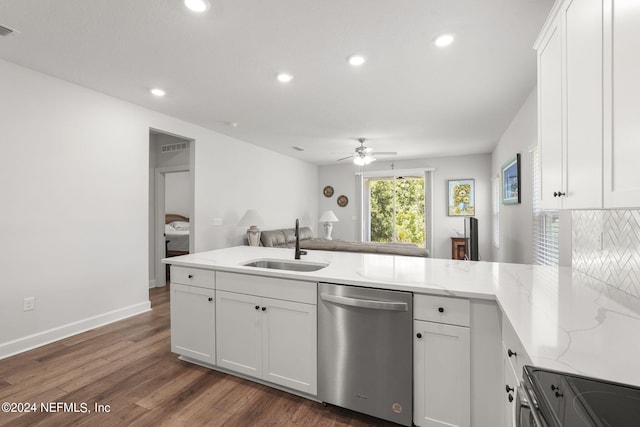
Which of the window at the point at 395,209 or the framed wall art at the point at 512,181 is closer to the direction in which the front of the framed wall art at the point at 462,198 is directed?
the framed wall art

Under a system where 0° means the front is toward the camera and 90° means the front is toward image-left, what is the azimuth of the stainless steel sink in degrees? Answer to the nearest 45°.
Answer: approximately 0°

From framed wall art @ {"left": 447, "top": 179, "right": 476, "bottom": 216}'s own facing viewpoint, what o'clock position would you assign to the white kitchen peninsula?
The white kitchen peninsula is roughly at 12 o'clock from the framed wall art.

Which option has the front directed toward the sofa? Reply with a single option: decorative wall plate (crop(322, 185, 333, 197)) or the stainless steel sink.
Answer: the decorative wall plate

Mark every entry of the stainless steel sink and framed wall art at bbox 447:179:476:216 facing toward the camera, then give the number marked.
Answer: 2

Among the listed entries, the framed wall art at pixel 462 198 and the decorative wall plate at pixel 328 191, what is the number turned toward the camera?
2

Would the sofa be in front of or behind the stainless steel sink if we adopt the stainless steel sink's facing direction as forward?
behind

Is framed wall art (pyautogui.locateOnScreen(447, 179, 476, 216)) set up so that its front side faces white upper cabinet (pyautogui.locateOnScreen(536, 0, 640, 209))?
yes

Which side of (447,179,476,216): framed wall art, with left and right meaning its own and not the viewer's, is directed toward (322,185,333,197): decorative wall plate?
right

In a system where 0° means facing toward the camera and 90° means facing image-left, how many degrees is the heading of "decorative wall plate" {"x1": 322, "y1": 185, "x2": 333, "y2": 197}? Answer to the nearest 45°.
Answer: approximately 0°
